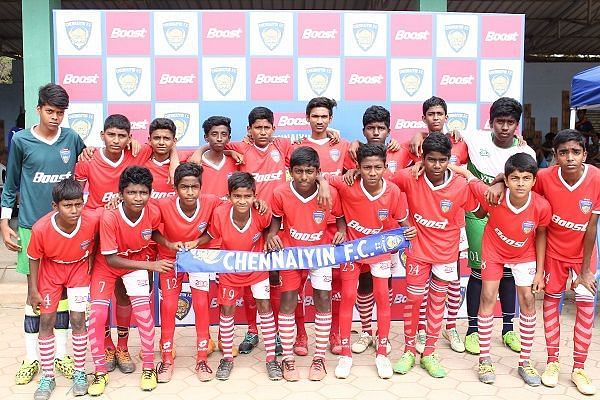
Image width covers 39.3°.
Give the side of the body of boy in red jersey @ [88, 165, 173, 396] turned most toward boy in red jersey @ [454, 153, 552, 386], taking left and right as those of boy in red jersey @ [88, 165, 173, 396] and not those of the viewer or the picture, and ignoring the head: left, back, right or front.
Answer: left

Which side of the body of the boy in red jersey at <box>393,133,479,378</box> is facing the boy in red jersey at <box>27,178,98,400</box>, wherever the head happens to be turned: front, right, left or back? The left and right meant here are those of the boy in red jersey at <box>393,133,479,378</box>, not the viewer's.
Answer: right

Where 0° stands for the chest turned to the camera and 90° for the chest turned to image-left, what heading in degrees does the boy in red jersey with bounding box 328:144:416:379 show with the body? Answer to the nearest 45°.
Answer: approximately 0°

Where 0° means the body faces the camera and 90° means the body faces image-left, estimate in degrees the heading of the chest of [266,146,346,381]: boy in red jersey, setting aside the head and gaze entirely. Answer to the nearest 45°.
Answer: approximately 0°

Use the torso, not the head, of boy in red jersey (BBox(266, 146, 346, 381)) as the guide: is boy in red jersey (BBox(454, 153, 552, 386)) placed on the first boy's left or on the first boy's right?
on the first boy's left
